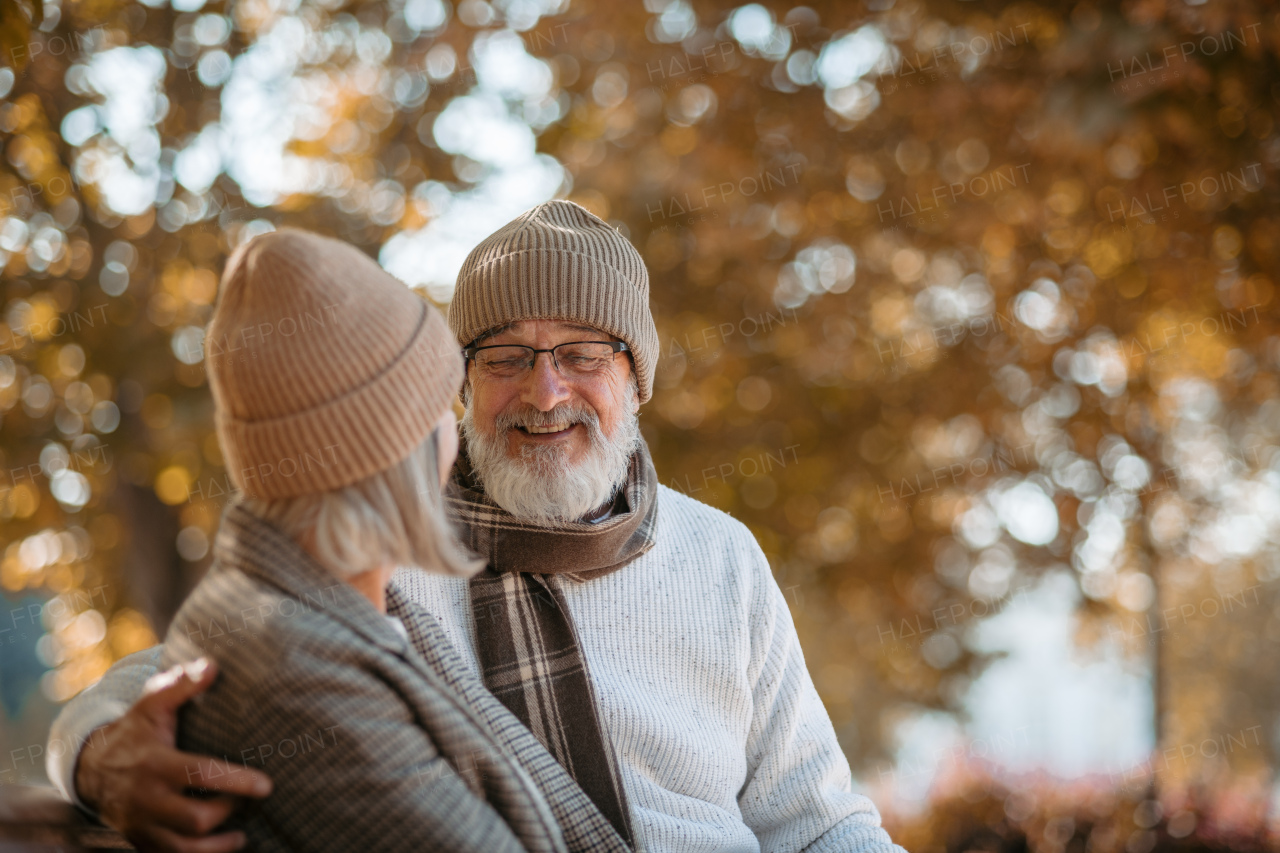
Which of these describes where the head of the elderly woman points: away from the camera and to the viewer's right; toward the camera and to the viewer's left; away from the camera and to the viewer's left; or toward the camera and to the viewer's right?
away from the camera and to the viewer's right

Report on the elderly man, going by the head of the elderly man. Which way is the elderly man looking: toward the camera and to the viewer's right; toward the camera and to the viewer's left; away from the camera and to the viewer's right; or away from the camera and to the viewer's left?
toward the camera and to the viewer's left

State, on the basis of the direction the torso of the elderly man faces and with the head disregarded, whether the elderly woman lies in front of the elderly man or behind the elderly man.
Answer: in front

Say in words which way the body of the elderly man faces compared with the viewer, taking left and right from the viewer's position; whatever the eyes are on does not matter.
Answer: facing the viewer
